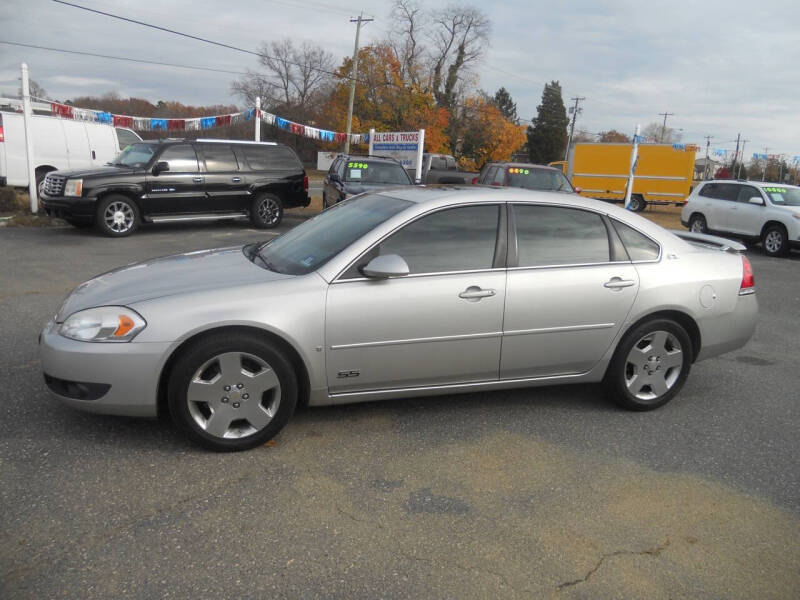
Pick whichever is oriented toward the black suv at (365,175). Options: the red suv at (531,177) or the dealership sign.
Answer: the dealership sign

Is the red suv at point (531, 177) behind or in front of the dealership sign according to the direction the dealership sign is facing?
in front

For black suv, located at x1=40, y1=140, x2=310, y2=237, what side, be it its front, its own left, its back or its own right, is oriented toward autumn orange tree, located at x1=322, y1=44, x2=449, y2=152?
right

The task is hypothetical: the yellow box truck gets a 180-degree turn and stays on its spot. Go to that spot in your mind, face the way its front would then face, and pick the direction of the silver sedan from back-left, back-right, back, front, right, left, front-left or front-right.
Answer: right

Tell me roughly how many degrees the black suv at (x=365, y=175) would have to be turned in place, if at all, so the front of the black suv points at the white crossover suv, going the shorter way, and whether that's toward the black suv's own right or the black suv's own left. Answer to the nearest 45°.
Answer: approximately 45° to the black suv's own left

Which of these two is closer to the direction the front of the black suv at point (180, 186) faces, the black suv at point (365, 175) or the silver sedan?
the silver sedan

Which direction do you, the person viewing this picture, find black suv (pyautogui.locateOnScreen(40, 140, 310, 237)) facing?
facing the viewer and to the left of the viewer

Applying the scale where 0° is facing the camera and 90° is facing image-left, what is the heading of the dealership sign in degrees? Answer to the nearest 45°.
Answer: approximately 0°

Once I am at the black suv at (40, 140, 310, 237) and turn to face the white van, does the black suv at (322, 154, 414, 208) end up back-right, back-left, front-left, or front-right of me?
back-right

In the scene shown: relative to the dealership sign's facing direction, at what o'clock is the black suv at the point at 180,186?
The black suv is roughly at 1 o'clock from the dealership sign.

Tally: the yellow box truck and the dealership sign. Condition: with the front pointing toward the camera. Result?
1

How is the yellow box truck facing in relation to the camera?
to the viewer's left

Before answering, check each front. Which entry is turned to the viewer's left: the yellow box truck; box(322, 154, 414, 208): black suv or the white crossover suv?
the yellow box truck

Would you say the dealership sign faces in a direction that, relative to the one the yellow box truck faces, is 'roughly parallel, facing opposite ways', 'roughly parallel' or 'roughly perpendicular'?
roughly perpendicular
